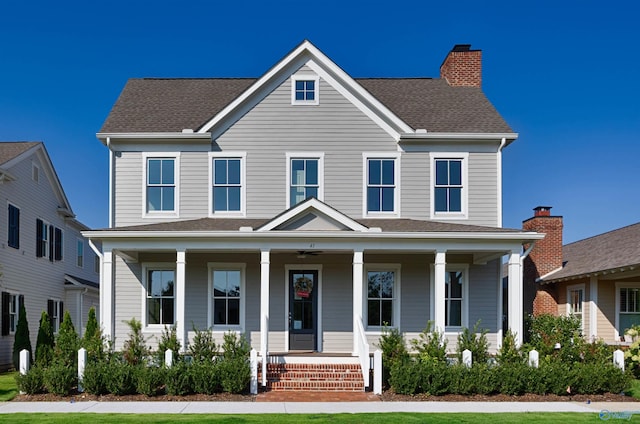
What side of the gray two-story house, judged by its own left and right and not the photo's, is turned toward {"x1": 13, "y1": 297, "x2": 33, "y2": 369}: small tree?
right

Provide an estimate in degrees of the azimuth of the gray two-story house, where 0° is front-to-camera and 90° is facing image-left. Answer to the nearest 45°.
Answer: approximately 0°

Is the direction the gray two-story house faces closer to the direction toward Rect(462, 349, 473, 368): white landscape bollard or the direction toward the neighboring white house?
the white landscape bollard

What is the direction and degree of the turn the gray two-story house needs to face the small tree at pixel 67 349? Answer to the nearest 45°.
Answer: approximately 45° to its right

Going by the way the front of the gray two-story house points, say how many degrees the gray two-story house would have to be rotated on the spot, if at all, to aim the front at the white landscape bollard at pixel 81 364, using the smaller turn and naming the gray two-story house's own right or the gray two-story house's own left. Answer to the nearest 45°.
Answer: approximately 45° to the gray two-story house's own right
